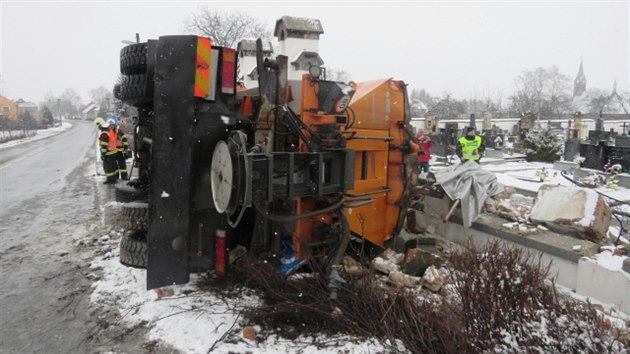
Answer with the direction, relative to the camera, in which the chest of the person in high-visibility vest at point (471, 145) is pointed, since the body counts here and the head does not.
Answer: toward the camera

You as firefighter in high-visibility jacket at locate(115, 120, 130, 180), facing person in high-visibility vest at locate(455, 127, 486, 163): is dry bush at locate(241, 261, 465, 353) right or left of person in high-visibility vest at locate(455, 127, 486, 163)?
right

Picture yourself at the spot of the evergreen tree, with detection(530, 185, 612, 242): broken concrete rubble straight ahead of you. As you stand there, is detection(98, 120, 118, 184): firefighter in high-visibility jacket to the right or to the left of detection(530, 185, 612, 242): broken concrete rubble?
right

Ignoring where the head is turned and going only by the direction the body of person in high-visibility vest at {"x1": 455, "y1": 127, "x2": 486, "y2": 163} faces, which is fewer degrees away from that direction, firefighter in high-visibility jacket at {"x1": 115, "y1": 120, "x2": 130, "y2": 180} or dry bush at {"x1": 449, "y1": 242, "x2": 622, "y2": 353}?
the dry bush

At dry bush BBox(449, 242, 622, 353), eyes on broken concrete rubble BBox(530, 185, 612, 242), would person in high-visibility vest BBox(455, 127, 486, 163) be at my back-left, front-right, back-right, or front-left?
front-left

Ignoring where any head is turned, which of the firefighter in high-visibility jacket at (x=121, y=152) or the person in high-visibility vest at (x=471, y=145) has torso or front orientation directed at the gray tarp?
the person in high-visibility vest at (x=471, y=145)

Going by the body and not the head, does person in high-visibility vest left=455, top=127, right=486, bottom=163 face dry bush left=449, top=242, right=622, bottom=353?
yes

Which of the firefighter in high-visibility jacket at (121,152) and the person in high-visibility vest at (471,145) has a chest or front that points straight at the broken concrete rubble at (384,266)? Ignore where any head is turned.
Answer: the person in high-visibility vest at (471,145)

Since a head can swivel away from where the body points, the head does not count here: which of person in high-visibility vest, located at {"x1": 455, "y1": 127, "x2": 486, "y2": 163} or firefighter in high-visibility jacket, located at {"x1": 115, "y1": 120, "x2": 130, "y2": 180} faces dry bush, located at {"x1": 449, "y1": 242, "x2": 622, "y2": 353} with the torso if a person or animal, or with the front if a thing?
person in high-visibility vest, located at {"x1": 455, "y1": 127, "x2": 486, "y2": 163}

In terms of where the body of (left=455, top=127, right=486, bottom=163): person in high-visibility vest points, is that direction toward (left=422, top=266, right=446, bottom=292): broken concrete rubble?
yes

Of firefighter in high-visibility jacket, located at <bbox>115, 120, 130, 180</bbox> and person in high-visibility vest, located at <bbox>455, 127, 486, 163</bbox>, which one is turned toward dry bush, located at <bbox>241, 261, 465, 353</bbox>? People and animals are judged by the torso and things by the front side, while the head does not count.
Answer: person in high-visibility vest, located at <bbox>455, 127, 486, 163</bbox>

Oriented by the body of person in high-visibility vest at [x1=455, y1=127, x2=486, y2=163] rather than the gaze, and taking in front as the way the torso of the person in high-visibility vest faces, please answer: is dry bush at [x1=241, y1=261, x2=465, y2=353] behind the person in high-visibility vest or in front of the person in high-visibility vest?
in front

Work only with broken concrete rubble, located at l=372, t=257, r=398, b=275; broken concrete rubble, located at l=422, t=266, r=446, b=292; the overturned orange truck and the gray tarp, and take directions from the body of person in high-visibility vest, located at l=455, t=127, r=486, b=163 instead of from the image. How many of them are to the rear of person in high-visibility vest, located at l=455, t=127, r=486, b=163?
0
